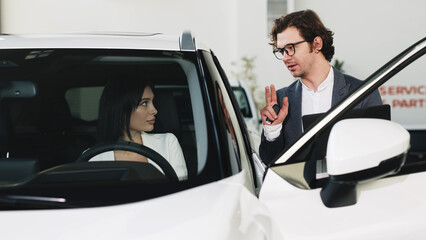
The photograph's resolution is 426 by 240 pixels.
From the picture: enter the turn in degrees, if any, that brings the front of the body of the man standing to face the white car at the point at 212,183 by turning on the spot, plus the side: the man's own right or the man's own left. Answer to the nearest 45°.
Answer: approximately 45° to the man's own right

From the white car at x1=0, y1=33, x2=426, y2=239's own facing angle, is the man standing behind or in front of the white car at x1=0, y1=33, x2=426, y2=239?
behind

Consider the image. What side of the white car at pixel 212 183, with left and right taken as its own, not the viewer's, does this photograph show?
front

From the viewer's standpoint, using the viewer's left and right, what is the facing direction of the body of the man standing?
facing the viewer and to the left of the viewer

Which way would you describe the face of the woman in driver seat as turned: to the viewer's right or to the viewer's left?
to the viewer's right

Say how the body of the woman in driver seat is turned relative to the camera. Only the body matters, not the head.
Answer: toward the camera

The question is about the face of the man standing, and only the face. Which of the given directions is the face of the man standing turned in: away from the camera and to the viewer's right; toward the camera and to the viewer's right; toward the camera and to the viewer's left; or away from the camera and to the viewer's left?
toward the camera and to the viewer's left

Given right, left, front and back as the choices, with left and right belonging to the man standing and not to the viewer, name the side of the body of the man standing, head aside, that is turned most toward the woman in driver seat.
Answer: right
